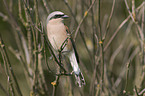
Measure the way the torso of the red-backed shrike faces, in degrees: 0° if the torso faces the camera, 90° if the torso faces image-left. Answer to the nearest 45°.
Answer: approximately 45°
